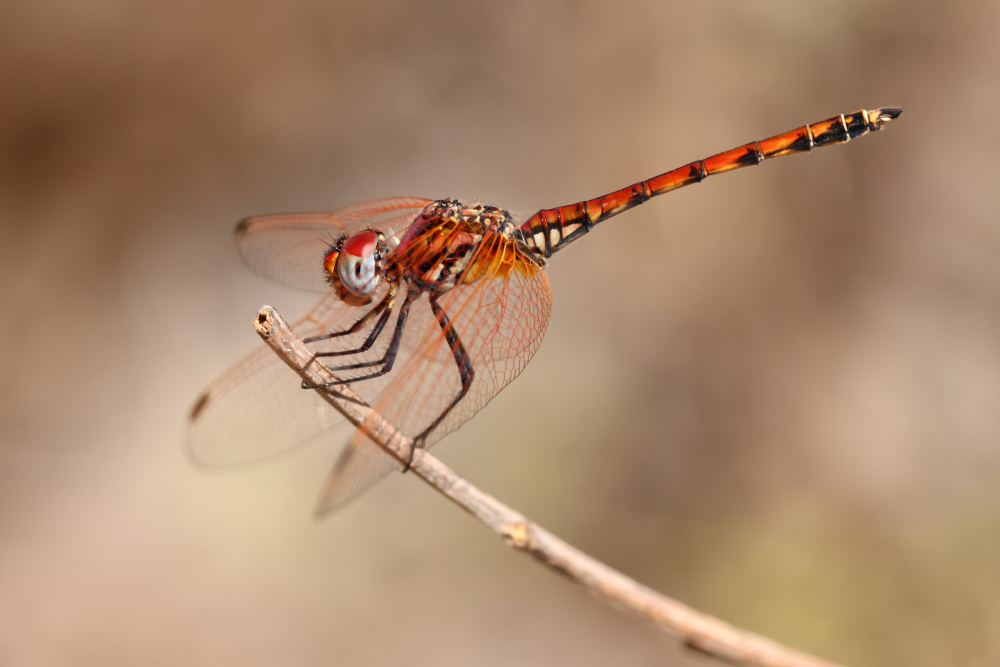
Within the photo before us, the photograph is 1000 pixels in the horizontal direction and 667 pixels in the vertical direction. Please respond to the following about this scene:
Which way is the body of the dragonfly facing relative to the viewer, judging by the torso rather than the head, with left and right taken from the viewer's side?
facing to the left of the viewer
